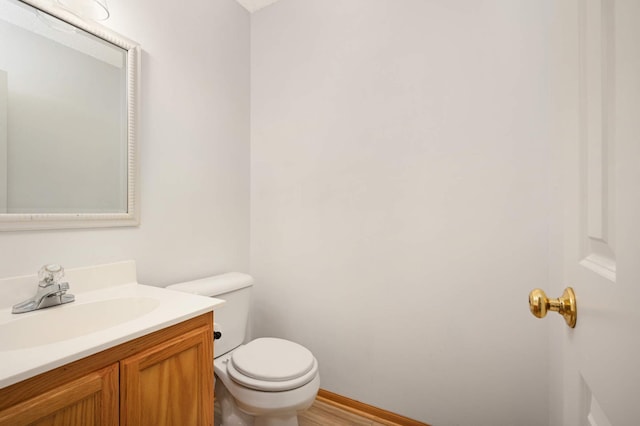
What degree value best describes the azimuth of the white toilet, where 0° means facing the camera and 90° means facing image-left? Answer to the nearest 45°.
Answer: approximately 315°

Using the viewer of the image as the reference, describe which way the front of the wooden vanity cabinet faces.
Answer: facing the viewer and to the right of the viewer

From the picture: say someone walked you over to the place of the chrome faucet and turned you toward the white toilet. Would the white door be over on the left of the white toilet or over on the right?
right

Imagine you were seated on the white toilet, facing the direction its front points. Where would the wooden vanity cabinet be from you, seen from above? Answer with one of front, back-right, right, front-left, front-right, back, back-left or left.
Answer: right

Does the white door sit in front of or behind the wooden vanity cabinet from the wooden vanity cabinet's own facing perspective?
in front

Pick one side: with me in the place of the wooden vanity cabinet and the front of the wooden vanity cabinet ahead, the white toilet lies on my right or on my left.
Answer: on my left
